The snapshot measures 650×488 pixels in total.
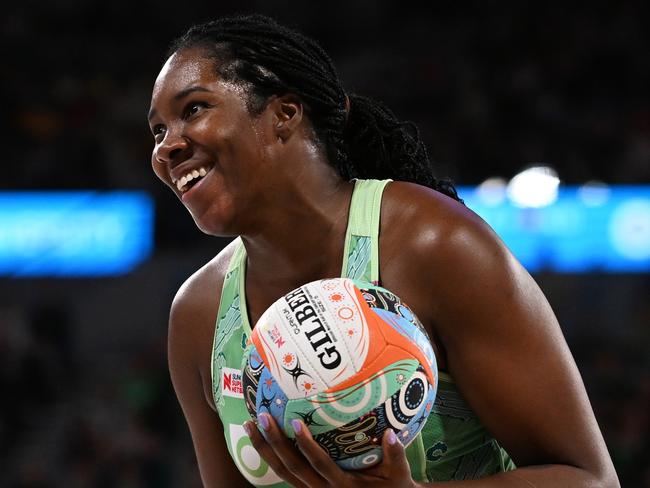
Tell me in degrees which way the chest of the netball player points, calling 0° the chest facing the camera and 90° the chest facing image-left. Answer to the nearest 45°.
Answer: approximately 45°
